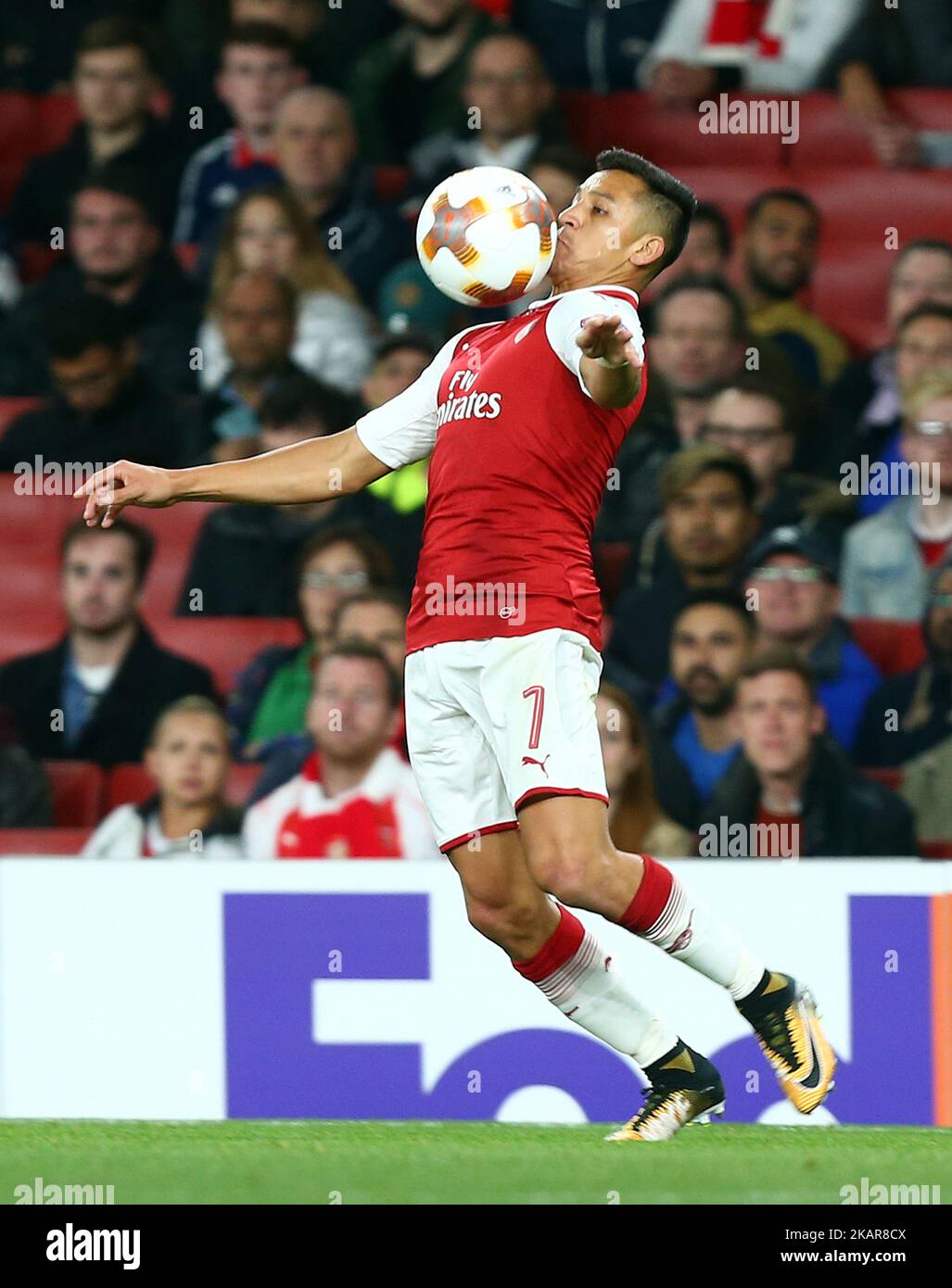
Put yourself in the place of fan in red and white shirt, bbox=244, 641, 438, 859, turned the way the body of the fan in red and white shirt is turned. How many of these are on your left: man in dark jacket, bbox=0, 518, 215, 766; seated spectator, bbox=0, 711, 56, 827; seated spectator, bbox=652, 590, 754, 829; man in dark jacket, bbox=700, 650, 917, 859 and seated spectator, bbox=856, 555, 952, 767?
3

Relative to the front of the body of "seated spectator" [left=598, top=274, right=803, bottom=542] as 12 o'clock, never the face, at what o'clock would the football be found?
The football is roughly at 12 o'clock from the seated spectator.

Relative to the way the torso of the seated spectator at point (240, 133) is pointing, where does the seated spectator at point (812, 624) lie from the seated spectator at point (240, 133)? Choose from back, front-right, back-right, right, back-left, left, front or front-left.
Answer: front-left
